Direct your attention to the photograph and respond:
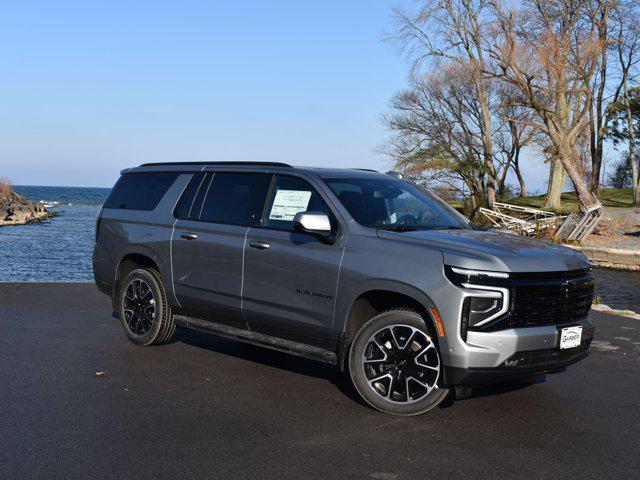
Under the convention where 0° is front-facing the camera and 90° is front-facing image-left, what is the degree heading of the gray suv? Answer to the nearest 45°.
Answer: approximately 315°

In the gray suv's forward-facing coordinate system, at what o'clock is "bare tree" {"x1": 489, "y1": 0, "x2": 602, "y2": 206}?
The bare tree is roughly at 8 o'clock from the gray suv.
